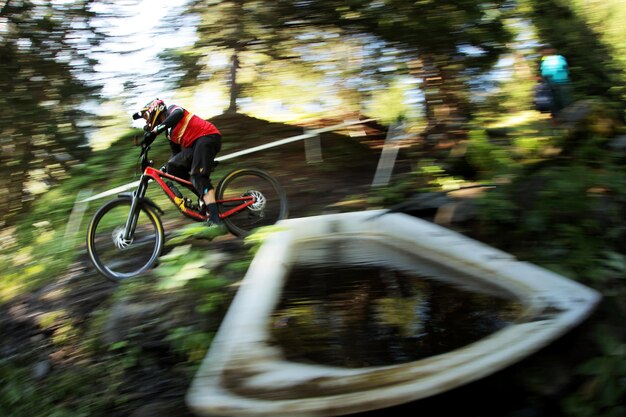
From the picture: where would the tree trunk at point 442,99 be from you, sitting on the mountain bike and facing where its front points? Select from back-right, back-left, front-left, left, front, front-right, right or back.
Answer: back

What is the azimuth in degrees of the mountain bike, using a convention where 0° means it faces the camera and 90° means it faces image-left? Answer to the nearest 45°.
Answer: approximately 90°

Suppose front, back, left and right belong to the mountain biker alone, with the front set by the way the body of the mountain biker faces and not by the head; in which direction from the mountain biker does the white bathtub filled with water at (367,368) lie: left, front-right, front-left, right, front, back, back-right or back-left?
left

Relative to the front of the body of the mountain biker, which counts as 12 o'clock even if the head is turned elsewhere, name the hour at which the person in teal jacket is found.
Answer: The person in teal jacket is roughly at 6 o'clock from the mountain biker.

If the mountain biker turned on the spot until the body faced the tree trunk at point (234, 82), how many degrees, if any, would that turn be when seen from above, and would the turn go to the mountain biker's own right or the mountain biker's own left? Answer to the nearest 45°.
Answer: approximately 135° to the mountain biker's own right

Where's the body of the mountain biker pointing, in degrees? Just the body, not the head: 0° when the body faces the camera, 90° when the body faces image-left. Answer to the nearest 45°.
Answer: approximately 90°

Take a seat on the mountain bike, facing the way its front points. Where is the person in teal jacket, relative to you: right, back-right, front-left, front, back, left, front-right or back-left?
back
